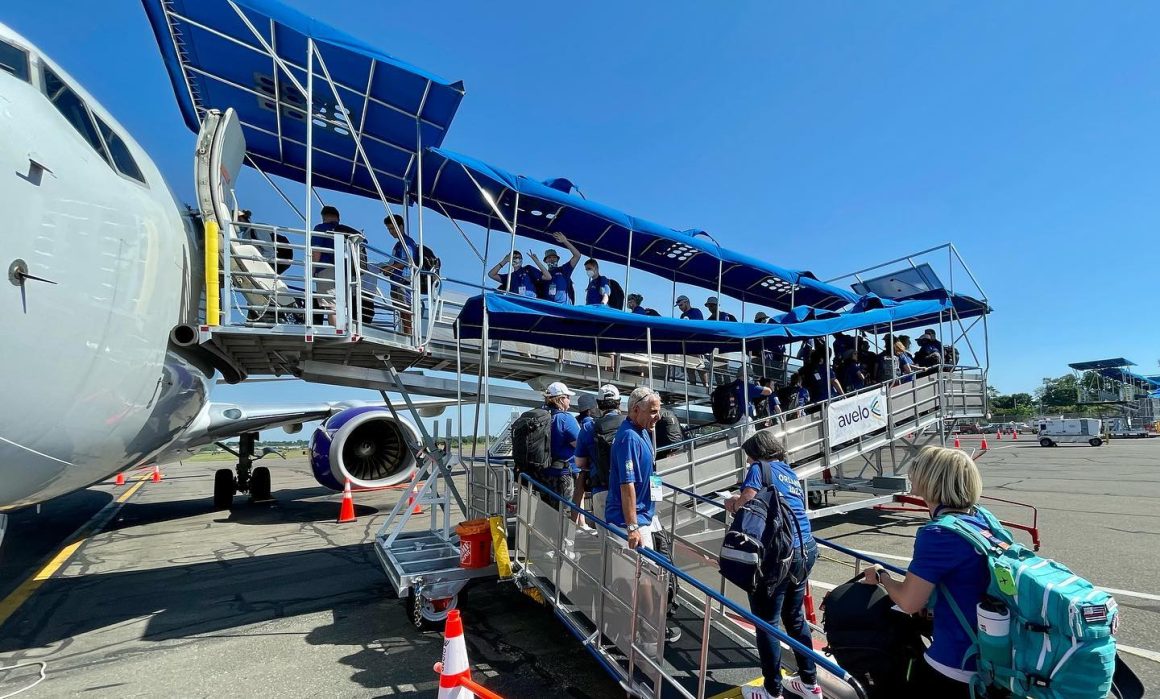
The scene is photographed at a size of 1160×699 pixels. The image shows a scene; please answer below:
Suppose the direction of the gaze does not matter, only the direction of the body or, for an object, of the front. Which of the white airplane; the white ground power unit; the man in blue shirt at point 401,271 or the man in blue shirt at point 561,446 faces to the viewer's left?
the man in blue shirt at point 401,271

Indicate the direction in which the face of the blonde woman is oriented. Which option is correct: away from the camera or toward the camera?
away from the camera

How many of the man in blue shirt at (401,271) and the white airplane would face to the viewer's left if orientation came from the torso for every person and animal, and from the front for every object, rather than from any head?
1

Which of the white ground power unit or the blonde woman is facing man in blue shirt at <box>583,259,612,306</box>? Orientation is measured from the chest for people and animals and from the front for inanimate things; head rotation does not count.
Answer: the blonde woman

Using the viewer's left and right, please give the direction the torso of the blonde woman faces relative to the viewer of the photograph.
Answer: facing away from the viewer and to the left of the viewer

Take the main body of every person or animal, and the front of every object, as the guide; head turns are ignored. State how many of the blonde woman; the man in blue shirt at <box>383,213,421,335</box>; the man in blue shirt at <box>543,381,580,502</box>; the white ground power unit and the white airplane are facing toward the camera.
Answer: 1

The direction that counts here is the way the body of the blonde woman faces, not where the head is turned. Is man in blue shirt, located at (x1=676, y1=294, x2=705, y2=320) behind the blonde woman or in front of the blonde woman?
in front

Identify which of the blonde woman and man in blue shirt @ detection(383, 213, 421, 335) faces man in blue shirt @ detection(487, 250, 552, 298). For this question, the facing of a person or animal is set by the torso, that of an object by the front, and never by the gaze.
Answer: the blonde woman

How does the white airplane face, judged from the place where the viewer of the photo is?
facing the viewer

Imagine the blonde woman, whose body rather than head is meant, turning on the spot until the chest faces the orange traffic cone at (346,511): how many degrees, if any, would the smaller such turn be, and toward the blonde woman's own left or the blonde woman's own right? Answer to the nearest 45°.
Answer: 0° — they already face it
